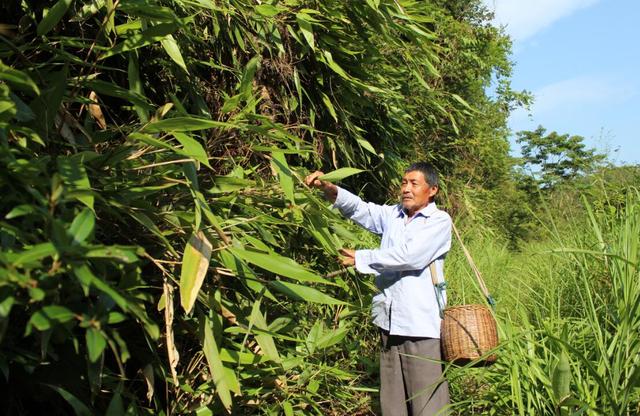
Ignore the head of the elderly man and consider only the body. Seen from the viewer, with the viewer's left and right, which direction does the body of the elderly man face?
facing the viewer and to the left of the viewer

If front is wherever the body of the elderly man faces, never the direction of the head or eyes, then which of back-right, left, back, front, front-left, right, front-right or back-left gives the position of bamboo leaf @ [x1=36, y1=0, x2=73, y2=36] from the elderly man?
front

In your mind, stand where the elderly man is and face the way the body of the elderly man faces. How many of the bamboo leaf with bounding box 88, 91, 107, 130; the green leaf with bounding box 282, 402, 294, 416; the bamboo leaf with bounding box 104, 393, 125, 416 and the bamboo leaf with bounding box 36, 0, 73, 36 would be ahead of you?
4

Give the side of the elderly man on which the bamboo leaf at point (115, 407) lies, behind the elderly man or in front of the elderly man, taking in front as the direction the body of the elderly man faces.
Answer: in front

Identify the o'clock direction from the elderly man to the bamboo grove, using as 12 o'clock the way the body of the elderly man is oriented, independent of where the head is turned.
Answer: The bamboo grove is roughly at 12 o'clock from the elderly man.

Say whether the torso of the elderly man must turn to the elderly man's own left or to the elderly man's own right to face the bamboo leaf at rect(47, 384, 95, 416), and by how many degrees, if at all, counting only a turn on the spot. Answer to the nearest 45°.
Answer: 0° — they already face it

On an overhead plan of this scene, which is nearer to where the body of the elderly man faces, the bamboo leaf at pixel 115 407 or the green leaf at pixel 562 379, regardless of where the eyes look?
the bamboo leaf

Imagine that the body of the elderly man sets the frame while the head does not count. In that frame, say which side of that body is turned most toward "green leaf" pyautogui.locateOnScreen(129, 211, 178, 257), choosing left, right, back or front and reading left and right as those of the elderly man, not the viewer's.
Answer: front

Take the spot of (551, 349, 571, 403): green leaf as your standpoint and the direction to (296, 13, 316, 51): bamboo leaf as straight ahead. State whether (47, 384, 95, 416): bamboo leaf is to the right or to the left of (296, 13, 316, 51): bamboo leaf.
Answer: left

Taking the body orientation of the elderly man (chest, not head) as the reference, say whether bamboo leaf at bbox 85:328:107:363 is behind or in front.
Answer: in front

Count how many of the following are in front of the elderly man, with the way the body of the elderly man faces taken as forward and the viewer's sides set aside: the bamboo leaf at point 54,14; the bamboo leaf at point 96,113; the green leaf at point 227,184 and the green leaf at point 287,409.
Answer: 4

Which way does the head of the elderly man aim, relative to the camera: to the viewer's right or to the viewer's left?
to the viewer's left

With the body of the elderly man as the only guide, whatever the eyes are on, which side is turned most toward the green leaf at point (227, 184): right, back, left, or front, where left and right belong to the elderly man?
front
